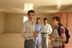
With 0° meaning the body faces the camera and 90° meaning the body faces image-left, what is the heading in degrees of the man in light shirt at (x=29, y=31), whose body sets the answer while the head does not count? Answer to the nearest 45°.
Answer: approximately 315°

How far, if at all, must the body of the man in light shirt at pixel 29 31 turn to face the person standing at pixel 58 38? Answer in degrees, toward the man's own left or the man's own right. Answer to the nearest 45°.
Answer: approximately 45° to the man's own left
